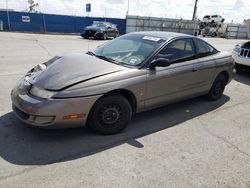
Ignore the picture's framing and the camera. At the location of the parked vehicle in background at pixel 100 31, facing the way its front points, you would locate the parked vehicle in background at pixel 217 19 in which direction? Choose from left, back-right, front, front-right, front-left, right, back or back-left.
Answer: back

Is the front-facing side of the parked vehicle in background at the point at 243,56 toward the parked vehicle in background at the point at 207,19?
no

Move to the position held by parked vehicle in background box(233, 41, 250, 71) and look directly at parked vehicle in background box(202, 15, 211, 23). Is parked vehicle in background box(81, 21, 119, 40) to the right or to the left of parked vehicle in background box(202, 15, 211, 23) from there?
left

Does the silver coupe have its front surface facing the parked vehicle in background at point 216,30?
no

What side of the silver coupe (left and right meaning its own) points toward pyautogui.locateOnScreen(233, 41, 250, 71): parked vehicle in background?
back

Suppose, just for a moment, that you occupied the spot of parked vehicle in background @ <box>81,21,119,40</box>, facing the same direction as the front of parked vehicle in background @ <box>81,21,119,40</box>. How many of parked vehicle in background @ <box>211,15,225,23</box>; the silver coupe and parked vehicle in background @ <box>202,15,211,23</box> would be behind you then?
2

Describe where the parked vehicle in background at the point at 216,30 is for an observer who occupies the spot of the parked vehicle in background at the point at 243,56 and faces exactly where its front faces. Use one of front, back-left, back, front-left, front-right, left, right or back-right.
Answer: back-right

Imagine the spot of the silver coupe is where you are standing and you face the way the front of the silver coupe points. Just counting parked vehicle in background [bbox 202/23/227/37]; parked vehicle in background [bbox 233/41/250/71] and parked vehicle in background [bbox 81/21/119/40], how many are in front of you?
0

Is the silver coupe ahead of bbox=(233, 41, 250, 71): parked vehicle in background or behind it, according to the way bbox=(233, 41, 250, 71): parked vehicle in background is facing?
ahead

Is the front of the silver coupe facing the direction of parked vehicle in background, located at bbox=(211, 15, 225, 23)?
no

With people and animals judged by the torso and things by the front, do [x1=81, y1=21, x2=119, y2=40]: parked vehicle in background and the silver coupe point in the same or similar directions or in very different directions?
same or similar directions

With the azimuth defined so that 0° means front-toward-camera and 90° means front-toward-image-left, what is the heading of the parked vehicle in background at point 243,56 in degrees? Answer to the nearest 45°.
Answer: approximately 45°

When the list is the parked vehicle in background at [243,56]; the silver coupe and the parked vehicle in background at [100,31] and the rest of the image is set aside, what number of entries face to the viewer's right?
0

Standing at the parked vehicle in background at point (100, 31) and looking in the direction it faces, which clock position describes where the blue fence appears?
The blue fence is roughly at 3 o'clock from the parked vehicle in background.

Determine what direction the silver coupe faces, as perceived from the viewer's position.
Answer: facing the viewer and to the left of the viewer

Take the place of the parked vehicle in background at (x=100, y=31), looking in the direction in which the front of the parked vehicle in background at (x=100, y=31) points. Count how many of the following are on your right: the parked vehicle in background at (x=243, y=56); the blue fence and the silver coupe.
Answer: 1

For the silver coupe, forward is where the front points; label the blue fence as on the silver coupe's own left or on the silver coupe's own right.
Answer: on the silver coupe's own right

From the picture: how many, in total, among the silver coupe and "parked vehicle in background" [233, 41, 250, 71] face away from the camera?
0

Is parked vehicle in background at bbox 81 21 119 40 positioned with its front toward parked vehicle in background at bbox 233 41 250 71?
no

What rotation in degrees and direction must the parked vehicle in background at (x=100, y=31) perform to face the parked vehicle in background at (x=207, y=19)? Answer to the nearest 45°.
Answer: approximately 180°

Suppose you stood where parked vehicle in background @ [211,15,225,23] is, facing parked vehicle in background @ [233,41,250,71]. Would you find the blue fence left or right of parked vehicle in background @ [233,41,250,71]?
right
